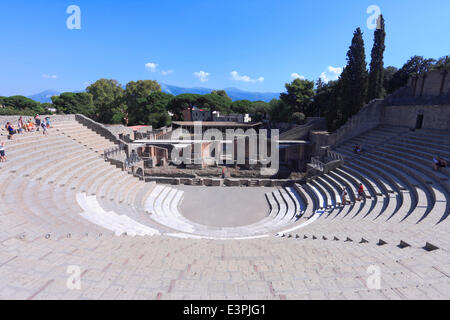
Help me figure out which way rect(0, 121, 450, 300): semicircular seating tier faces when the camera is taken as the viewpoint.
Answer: facing away from the viewer

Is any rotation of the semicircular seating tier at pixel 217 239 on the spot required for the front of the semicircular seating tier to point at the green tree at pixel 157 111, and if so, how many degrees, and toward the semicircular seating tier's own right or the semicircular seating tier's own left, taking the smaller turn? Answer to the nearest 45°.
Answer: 0° — it already faces it

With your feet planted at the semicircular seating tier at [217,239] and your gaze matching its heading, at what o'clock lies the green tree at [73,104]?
The green tree is roughly at 11 o'clock from the semicircular seating tier.
